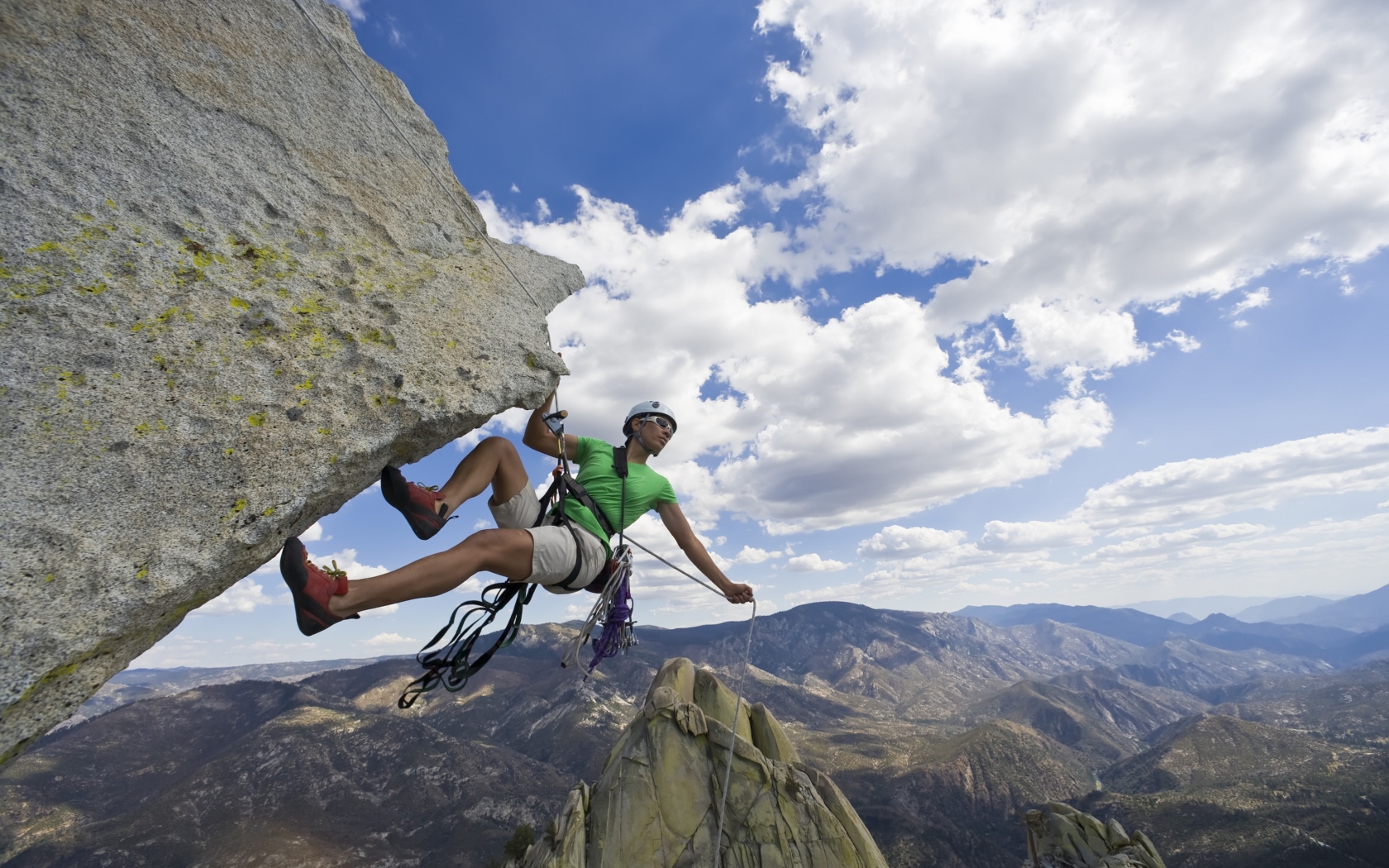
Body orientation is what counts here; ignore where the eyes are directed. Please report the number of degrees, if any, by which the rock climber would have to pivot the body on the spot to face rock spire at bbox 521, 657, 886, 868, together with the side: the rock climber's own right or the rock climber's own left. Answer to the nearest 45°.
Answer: approximately 135° to the rock climber's own right

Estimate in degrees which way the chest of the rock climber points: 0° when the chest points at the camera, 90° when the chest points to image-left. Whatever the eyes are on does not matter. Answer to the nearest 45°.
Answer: approximately 45°
